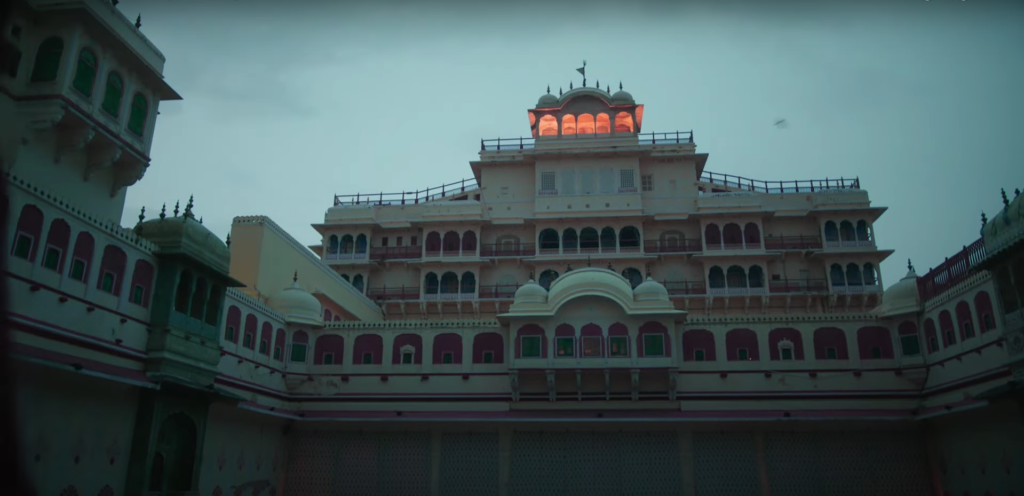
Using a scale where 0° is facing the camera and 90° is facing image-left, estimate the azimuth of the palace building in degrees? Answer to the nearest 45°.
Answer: approximately 0°
